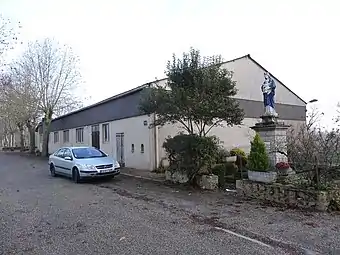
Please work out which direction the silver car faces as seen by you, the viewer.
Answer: facing the viewer and to the right of the viewer

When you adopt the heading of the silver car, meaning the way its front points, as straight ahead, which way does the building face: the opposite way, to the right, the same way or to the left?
to the right

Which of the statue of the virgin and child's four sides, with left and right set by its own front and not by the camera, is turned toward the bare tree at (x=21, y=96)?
right

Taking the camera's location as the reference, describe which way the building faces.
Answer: facing the viewer and to the left of the viewer

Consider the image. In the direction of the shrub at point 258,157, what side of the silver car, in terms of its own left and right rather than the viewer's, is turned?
front

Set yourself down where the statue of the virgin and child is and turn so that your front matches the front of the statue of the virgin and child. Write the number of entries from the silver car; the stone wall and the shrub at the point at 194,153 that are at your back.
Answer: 0

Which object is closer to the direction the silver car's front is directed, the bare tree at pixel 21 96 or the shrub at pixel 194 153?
the shrub

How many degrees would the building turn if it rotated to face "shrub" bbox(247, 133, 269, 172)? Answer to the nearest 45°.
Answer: approximately 45° to its left

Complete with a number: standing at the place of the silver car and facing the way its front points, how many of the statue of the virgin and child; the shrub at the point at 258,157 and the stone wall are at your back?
0

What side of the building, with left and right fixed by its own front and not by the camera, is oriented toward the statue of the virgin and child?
left

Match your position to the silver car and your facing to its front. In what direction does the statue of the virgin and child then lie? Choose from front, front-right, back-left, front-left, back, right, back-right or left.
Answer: front

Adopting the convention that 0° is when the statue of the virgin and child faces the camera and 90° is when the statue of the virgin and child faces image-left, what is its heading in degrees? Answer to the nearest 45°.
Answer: approximately 45°

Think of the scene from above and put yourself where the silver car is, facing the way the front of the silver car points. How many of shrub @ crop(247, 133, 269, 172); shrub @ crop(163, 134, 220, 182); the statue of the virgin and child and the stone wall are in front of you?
4

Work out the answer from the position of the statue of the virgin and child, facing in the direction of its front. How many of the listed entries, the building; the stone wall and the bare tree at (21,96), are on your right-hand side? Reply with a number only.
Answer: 2

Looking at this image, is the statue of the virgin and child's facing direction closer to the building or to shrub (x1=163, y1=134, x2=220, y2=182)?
the shrub

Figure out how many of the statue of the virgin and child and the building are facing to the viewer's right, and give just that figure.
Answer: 0

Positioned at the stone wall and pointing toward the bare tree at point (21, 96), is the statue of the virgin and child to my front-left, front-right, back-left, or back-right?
front-right
